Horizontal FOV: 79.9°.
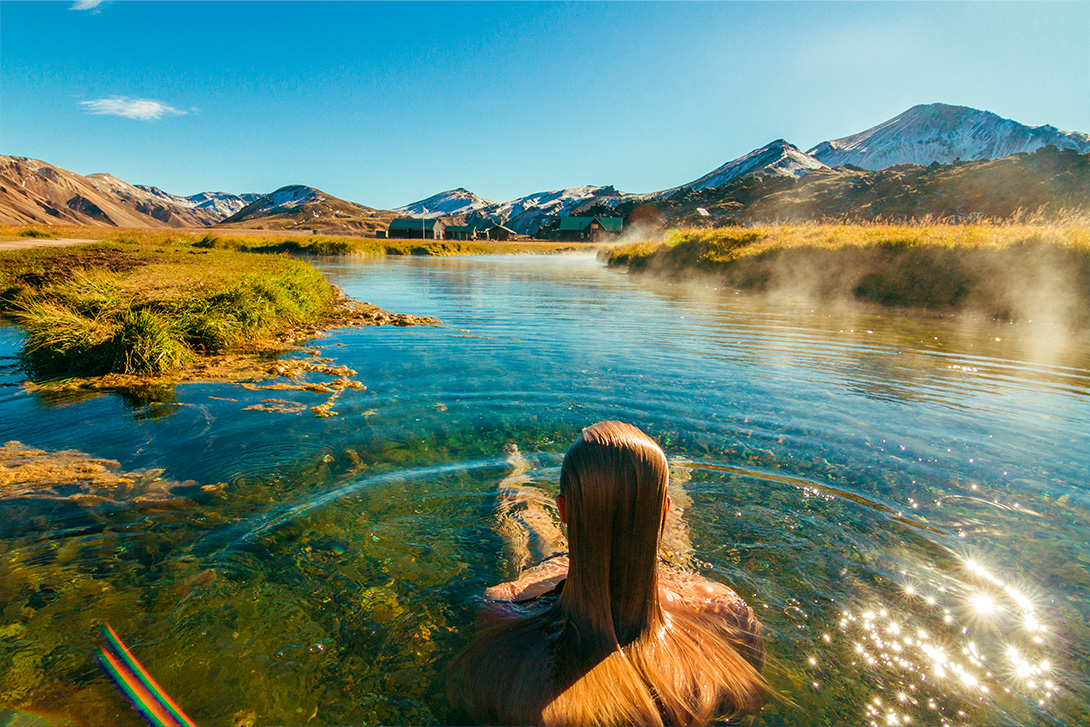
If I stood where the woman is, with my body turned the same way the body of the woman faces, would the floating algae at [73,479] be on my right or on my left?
on my left

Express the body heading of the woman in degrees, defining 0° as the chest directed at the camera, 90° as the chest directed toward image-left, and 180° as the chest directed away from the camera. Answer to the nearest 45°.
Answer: approximately 180°

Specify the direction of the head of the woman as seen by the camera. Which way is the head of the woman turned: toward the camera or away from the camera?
away from the camera
